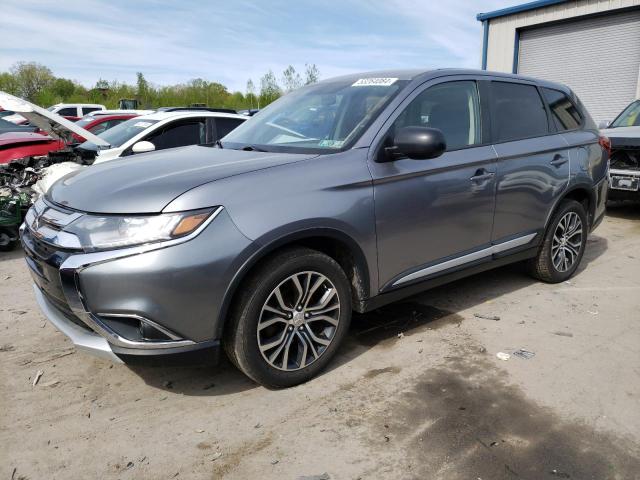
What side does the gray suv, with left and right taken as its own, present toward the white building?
back

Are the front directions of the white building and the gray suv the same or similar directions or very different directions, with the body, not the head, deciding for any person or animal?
same or similar directions

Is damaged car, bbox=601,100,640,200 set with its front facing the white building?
no

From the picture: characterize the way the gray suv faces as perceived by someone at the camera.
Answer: facing the viewer and to the left of the viewer

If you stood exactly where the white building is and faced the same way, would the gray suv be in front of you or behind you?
in front

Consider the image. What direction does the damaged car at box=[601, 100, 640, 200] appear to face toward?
toward the camera

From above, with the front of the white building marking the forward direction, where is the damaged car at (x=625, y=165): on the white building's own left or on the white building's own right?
on the white building's own left

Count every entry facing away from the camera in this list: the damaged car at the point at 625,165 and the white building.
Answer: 0

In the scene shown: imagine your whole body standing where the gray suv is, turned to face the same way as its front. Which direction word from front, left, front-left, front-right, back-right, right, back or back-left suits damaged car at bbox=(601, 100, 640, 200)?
back

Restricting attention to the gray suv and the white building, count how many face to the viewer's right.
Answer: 0
